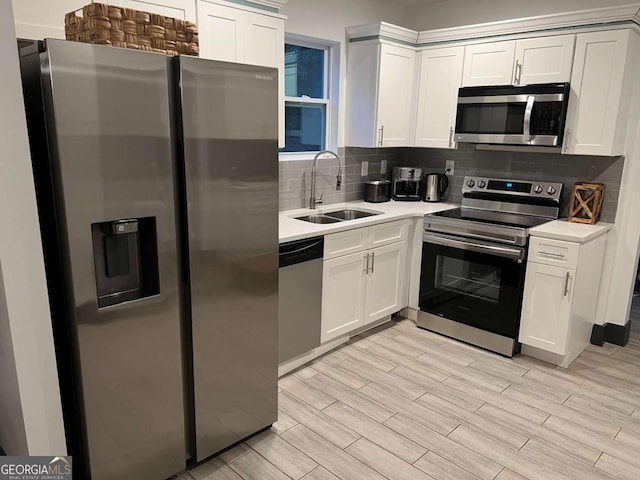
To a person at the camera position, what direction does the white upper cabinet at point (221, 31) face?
facing the viewer and to the right of the viewer

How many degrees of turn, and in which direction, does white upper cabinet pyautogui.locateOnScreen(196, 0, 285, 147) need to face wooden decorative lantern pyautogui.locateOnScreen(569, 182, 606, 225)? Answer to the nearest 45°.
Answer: approximately 45° to its left

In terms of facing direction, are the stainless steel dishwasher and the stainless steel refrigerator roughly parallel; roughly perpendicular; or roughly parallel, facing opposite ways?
roughly parallel

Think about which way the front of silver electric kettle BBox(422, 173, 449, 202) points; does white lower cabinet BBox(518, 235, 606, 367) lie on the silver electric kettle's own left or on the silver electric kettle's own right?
on the silver electric kettle's own left

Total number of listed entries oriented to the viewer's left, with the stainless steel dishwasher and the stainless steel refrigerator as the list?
0

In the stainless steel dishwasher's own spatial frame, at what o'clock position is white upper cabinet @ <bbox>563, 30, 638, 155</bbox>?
The white upper cabinet is roughly at 10 o'clock from the stainless steel dishwasher.

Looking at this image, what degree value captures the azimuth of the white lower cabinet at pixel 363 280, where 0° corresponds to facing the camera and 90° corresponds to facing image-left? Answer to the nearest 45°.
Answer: approximately 315°
